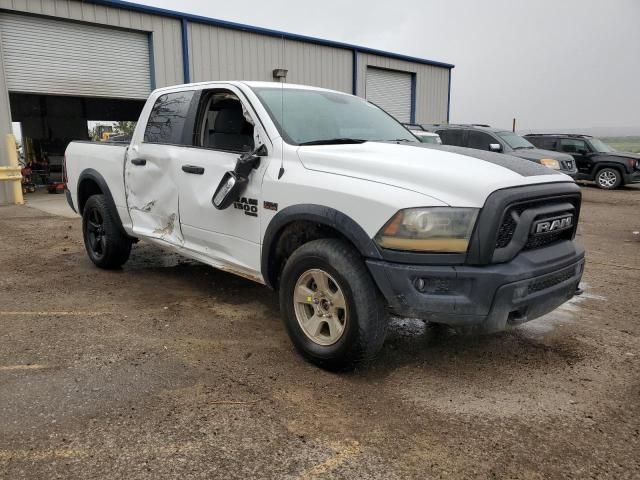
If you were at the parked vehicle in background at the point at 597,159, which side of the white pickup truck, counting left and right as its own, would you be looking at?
left

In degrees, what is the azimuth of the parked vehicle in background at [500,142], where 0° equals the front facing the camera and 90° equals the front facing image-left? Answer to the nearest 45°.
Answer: approximately 315°

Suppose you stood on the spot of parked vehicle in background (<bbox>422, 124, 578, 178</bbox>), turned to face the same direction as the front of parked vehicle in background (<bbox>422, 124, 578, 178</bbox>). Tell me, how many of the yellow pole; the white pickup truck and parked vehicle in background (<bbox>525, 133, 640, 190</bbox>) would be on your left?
1

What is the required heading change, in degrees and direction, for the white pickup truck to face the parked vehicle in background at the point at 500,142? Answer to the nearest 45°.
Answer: approximately 135° to its left

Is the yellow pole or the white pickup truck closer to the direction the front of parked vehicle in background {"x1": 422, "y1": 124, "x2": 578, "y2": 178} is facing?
the white pickup truck

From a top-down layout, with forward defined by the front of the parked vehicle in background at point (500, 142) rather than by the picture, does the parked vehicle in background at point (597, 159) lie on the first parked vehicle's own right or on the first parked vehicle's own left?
on the first parked vehicle's own left

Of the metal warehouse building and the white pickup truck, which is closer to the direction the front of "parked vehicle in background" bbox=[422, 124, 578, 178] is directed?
the white pickup truck

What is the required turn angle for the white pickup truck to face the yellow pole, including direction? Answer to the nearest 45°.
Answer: approximately 180°

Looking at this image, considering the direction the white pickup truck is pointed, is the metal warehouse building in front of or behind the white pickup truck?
behind

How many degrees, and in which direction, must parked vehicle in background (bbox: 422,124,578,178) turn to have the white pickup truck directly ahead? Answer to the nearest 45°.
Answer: approximately 45° to its right

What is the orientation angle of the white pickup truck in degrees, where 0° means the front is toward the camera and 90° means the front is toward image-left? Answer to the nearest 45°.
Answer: approximately 315°
